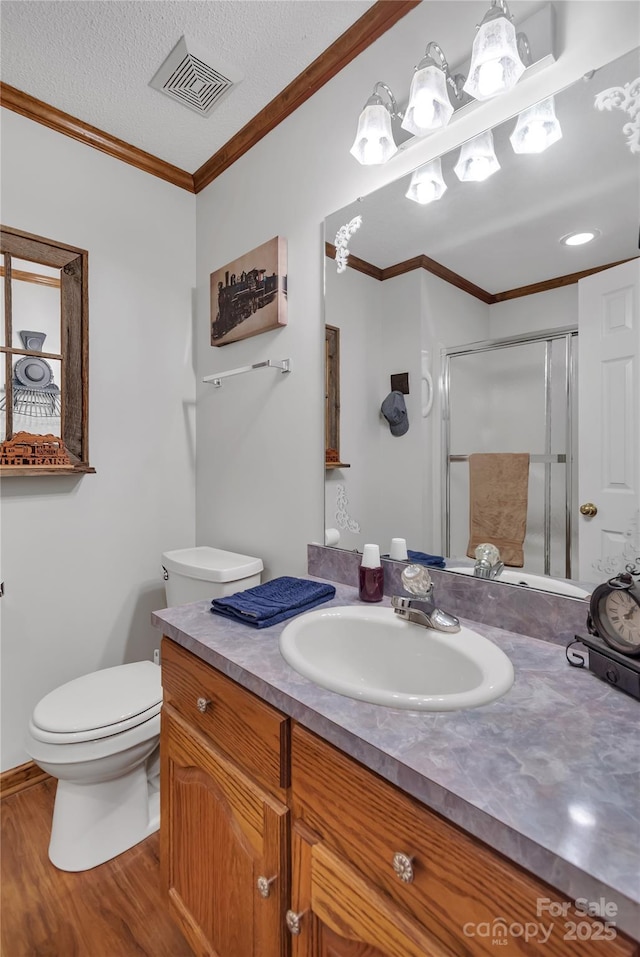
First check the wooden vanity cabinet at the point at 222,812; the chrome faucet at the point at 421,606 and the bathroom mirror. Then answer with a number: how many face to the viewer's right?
0

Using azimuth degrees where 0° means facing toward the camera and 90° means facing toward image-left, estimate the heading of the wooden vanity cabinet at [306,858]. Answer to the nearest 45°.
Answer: approximately 45°

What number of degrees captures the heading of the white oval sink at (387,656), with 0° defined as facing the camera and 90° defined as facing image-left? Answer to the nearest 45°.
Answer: approximately 45°

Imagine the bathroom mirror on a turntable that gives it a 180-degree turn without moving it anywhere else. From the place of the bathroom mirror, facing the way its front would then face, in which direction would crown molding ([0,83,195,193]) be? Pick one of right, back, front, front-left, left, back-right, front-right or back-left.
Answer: back-left

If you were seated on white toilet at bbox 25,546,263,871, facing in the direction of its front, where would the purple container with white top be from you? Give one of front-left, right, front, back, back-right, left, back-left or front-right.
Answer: left

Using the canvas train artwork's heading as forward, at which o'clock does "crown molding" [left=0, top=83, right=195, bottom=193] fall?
The crown molding is roughly at 2 o'clock from the canvas train artwork.

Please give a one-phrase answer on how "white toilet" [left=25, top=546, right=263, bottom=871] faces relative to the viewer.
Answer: facing the viewer and to the left of the viewer
